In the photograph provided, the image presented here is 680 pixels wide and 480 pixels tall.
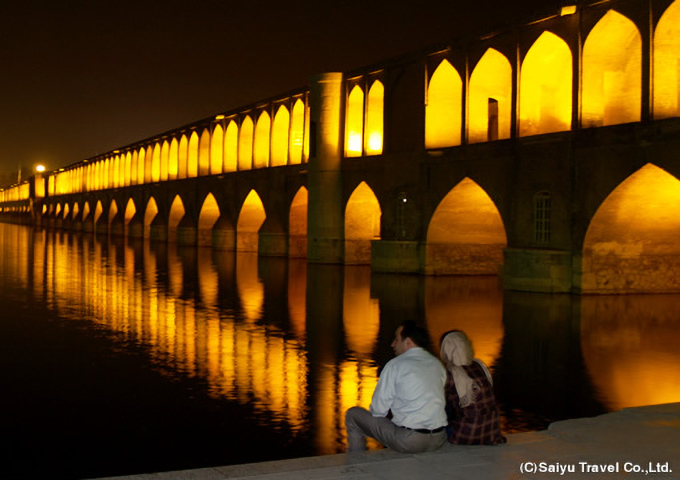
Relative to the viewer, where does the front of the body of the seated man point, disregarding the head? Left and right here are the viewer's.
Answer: facing away from the viewer and to the left of the viewer

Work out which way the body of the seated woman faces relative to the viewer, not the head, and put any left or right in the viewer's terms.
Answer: facing away from the viewer and to the left of the viewer

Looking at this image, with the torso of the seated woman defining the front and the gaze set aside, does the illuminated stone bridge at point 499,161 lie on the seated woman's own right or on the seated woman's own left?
on the seated woman's own right

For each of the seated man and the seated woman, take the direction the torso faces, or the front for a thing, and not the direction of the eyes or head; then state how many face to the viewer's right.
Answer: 0

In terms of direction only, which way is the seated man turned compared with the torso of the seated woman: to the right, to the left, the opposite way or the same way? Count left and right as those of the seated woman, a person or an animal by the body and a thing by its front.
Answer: the same way

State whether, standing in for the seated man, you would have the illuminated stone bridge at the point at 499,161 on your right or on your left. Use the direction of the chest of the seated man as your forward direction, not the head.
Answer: on your right
